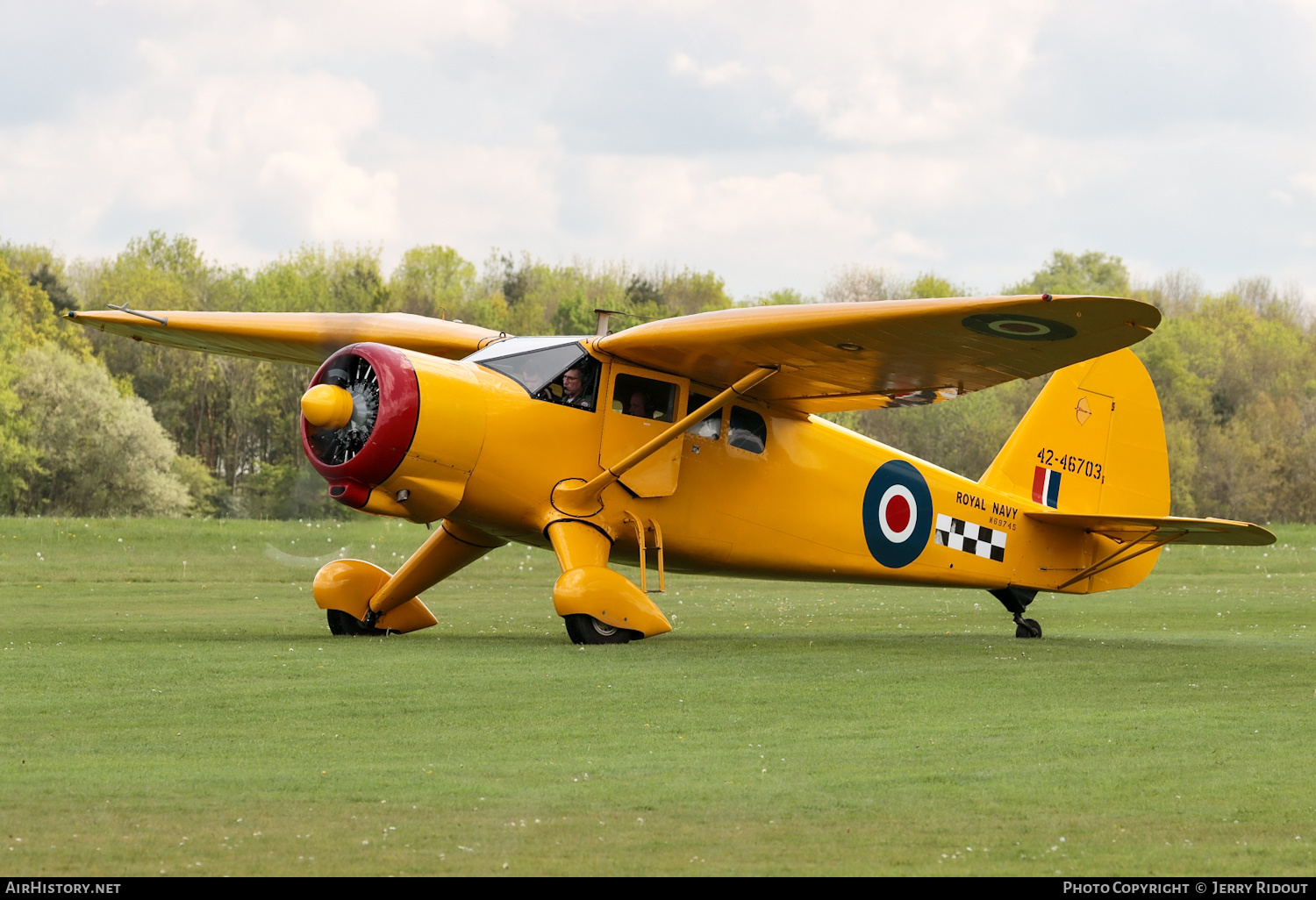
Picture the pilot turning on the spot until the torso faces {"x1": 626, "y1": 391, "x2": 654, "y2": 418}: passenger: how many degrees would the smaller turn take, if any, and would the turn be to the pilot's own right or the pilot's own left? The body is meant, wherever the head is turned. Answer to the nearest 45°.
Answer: approximately 180°

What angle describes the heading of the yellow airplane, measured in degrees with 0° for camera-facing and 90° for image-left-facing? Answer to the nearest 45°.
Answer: approximately 45°

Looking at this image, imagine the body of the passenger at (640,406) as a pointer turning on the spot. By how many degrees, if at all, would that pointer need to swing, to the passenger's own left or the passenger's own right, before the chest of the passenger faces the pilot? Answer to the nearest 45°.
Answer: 0° — they already face them

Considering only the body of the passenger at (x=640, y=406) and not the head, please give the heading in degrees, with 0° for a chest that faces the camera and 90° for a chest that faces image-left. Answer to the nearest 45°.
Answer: approximately 45°

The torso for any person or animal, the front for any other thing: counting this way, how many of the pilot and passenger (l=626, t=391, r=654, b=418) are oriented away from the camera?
0

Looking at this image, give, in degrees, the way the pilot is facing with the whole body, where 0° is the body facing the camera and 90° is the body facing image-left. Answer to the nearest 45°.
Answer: approximately 45°

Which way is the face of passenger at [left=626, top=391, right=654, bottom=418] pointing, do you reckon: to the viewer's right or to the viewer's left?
to the viewer's left

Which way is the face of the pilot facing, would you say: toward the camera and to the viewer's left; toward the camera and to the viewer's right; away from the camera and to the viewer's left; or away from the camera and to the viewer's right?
toward the camera and to the viewer's left
